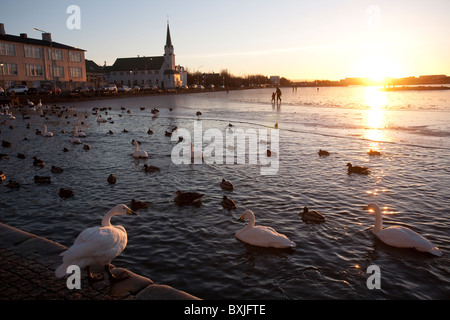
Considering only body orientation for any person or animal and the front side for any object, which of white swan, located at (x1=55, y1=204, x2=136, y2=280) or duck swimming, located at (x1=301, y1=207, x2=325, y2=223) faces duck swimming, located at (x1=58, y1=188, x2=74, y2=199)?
duck swimming, located at (x1=301, y1=207, x2=325, y2=223)

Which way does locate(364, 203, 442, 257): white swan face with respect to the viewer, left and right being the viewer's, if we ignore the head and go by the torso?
facing to the left of the viewer

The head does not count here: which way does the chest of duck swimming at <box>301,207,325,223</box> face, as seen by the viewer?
to the viewer's left

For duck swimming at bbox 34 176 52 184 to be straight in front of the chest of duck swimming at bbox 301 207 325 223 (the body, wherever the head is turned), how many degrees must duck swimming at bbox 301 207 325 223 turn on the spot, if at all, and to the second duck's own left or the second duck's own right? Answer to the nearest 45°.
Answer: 0° — it already faces it

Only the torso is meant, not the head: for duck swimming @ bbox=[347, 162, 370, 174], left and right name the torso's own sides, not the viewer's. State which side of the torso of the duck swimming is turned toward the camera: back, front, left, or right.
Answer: left

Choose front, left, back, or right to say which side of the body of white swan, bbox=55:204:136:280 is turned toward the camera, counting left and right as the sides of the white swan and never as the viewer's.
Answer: right

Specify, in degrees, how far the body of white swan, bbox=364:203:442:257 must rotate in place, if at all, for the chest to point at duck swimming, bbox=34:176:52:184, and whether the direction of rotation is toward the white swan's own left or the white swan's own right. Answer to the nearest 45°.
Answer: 0° — it already faces it

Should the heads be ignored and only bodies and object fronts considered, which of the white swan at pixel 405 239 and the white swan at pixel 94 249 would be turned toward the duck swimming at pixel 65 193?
the white swan at pixel 405 239

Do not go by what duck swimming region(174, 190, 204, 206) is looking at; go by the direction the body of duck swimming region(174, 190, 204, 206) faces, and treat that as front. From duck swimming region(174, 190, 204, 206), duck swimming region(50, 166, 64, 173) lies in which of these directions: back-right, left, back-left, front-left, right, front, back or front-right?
front-right

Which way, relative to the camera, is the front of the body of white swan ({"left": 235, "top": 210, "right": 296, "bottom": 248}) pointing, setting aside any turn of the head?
to the viewer's left

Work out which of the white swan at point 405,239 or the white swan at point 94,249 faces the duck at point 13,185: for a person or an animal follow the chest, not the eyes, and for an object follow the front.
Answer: the white swan at point 405,239

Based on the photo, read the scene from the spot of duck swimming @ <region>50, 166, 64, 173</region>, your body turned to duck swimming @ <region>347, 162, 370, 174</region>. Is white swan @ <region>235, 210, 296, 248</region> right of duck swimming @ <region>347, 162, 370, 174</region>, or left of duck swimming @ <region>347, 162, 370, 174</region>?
right
